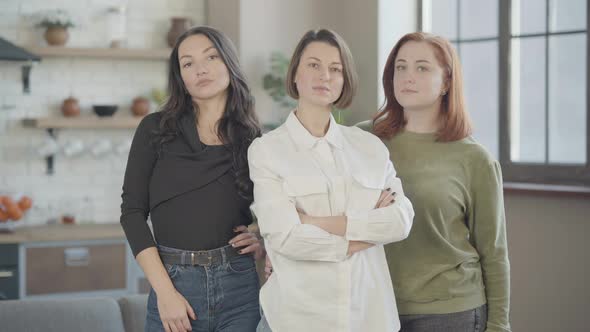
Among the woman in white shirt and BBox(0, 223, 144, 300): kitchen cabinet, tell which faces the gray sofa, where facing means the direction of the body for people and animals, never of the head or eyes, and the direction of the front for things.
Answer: the kitchen cabinet

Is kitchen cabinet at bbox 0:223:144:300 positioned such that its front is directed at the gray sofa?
yes

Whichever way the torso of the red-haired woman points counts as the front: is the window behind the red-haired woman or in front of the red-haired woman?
behind

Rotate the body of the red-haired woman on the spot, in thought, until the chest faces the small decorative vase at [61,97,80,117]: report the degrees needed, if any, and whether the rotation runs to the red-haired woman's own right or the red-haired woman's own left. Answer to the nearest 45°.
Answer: approximately 90° to the red-haired woman's own right
